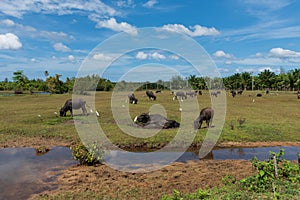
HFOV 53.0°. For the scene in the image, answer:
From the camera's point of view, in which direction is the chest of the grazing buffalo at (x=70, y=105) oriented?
to the viewer's left

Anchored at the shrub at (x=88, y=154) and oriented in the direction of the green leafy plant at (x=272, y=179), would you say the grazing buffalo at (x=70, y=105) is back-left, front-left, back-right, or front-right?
back-left

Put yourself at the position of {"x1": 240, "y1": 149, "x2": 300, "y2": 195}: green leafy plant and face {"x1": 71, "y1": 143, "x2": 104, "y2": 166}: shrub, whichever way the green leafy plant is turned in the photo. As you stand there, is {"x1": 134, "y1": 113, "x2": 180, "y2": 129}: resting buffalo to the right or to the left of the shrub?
right

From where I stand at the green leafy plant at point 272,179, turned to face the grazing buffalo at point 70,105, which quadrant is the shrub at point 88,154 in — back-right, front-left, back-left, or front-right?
front-left

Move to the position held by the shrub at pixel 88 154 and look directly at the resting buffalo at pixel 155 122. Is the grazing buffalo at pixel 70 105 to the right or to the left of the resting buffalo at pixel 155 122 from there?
left

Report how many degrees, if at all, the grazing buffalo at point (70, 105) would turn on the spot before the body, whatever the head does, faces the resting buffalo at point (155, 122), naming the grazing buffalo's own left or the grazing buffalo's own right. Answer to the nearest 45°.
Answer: approximately 135° to the grazing buffalo's own left
